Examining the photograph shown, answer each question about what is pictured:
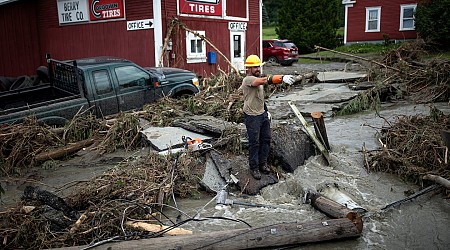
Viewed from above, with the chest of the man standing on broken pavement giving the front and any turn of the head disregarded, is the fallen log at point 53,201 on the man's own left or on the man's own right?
on the man's own right

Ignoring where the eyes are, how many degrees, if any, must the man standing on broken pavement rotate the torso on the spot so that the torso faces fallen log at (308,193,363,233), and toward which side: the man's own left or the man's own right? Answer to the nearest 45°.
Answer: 0° — they already face it

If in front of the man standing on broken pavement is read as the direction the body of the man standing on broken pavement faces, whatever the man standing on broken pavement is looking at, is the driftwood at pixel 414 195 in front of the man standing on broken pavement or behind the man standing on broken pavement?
in front

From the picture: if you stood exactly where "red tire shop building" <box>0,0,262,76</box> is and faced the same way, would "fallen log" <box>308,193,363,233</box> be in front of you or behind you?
in front

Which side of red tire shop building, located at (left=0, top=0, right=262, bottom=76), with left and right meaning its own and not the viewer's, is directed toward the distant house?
left

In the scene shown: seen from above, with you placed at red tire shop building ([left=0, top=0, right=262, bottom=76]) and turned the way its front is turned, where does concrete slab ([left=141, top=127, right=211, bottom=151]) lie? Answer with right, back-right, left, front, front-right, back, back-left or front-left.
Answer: front-right

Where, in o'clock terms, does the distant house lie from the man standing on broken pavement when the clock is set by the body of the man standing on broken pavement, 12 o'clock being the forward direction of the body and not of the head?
The distant house is roughly at 8 o'clock from the man standing on broken pavement.

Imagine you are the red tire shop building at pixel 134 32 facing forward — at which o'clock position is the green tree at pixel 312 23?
The green tree is roughly at 9 o'clock from the red tire shop building.

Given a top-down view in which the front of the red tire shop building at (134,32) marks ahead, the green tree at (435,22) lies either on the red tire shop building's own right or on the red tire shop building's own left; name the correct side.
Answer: on the red tire shop building's own left

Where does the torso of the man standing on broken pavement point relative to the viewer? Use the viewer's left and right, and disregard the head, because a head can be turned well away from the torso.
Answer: facing the viewer and to the right of the viewer

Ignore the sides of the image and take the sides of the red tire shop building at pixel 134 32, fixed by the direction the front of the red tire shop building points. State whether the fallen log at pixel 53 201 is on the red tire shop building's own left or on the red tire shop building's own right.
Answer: on the red tire shop building's own right

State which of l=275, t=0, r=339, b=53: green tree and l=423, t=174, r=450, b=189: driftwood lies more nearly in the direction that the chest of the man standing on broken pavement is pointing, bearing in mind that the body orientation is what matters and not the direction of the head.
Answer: the driftwood

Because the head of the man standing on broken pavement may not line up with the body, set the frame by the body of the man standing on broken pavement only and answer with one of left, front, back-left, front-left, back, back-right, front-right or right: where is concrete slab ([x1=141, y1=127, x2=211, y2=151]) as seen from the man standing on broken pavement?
back

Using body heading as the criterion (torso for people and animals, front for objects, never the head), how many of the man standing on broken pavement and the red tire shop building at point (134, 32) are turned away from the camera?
0
